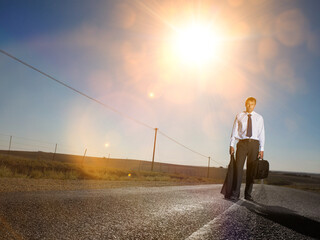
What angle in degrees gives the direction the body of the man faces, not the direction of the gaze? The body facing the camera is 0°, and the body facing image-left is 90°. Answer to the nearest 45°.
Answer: approximately 0°
